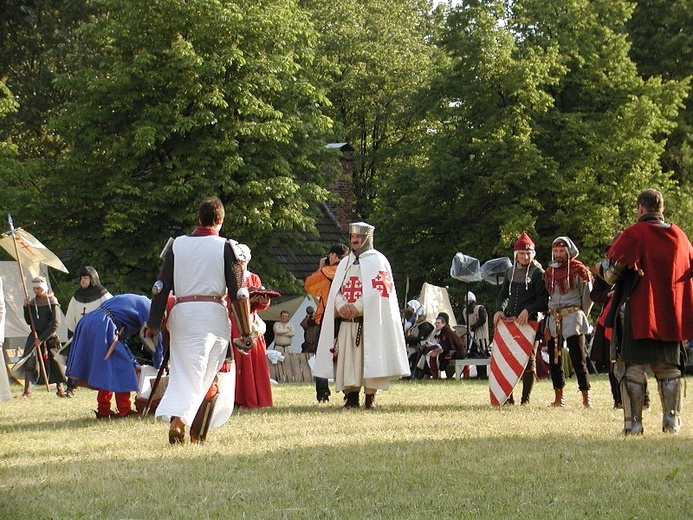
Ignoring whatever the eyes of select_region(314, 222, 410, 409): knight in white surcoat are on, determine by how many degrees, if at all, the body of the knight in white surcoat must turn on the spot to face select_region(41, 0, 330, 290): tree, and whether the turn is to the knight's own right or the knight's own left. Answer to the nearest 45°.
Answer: approximately 135° to the knight's own right

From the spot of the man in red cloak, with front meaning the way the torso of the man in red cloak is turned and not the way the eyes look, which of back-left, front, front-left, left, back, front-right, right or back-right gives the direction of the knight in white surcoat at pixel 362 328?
front-left

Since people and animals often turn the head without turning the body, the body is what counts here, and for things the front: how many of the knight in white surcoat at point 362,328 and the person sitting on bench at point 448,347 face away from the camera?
0

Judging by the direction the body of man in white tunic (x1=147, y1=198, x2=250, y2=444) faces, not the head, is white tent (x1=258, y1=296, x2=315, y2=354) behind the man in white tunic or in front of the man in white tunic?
in front

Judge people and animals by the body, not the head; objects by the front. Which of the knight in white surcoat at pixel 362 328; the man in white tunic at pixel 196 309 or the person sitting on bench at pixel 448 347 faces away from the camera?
the man in white tunic

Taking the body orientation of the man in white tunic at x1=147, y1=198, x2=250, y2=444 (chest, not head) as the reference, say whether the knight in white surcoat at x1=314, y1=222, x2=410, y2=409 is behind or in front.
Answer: in front

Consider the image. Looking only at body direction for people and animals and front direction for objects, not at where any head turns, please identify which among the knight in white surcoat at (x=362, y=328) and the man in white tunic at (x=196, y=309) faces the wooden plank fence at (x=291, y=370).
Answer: the man in white tunic

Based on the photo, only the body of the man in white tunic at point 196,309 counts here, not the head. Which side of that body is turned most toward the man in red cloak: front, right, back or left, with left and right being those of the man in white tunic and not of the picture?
right

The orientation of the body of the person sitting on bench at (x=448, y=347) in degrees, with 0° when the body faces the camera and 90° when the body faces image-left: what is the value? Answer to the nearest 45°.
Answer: approximately 45°

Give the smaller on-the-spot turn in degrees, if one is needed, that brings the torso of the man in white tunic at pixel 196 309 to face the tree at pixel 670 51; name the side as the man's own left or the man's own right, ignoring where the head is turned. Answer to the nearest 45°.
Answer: approximately 45° to the man's own right

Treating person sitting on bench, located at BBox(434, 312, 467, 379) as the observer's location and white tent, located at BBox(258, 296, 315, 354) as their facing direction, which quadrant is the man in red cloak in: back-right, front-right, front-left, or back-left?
back-left

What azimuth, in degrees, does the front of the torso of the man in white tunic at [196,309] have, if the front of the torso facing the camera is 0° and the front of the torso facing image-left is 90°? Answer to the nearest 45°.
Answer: approximately 180°
